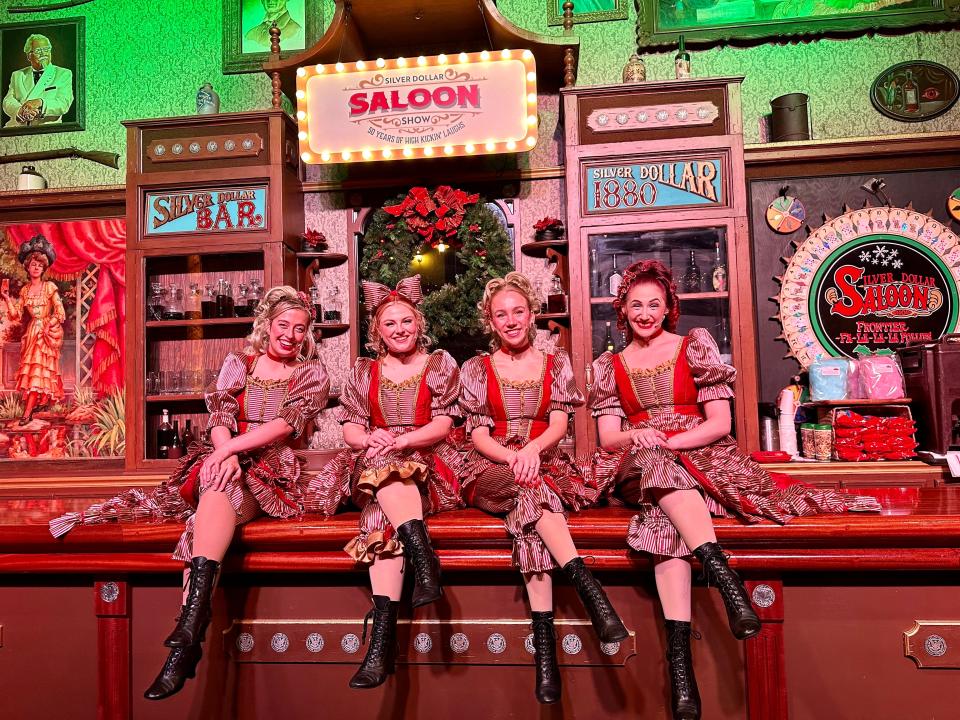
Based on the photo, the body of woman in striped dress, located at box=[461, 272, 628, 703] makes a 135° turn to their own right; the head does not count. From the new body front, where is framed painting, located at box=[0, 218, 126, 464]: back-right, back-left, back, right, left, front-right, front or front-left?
front

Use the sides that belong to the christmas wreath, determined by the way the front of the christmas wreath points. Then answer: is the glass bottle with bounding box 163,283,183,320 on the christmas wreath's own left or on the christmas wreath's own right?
on the christmas wreath's own right

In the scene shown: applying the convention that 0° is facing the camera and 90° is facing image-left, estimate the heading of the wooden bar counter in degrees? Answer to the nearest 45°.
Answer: approximately 0°

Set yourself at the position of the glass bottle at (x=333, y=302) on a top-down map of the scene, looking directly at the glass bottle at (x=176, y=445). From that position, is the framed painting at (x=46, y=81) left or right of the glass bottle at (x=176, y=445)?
right

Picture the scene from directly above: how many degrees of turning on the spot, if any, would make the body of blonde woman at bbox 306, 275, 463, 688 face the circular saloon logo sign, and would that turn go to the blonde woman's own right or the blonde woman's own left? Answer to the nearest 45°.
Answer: approximately 135° to the blonde woman's own left

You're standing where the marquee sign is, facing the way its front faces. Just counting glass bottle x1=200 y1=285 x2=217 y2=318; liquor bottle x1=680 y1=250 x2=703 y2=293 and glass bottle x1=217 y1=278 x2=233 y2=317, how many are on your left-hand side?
1

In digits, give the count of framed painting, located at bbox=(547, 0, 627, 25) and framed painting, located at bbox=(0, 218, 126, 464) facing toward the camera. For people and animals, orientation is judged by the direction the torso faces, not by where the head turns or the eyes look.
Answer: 2
